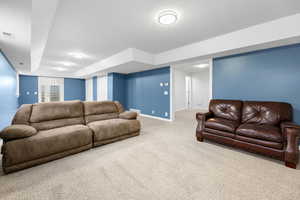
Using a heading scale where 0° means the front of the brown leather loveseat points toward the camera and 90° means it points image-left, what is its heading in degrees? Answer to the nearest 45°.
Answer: approximately 45°

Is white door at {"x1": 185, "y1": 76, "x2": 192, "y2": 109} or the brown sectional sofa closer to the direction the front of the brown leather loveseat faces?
the brown sectional sofa

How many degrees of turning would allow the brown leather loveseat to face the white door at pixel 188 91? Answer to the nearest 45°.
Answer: approximately 90° to its right

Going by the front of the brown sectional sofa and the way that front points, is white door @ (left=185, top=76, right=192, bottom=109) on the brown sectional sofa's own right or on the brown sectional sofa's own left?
on the brown sectional sofa's own left

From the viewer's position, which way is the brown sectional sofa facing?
facing the viewer and to the right of the viewer
